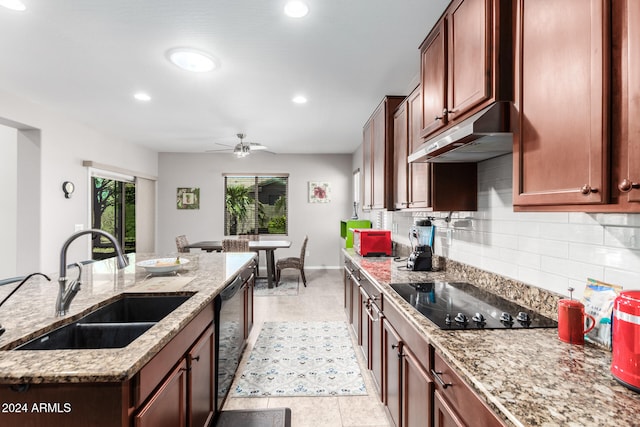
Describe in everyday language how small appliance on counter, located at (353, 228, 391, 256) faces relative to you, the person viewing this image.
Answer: facing to the left of the viewer

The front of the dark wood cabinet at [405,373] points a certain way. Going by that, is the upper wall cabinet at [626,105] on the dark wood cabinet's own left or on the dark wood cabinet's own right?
on the dark wood cabinet's own left

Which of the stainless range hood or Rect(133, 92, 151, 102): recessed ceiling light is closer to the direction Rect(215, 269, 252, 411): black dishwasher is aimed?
the stainless range hood

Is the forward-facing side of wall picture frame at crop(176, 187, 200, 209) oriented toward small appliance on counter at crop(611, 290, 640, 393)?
yes

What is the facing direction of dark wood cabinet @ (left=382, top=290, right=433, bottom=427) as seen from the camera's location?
facing to the left of the viewer

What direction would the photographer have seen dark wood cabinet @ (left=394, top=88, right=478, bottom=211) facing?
facing to the left of the viewer

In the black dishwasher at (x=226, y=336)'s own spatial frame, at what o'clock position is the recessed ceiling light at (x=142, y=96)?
The recessed ceiling light is roughly at 8 o'clock from the black dishwasher.

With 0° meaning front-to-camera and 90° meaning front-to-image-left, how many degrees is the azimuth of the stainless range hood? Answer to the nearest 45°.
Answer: approximately 45°

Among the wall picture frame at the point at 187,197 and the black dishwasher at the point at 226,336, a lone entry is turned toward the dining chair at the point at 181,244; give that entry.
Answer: the wall picture frame

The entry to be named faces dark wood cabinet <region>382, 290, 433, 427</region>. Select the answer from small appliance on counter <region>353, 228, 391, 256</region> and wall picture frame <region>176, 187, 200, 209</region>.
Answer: the wall picture frame

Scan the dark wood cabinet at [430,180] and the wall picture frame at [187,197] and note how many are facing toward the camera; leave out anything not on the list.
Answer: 1

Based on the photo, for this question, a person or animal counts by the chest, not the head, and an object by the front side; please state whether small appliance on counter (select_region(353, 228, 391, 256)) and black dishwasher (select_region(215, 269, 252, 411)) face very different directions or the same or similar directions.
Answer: very different directions

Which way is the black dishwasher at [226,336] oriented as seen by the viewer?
to the viewer's right

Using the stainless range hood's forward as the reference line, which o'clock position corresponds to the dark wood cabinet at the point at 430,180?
The dark wood cabinet is roughly at 4 o'clock from the stainless range hood.

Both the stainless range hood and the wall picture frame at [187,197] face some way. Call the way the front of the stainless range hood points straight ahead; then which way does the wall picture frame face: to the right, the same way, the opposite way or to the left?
to the left
